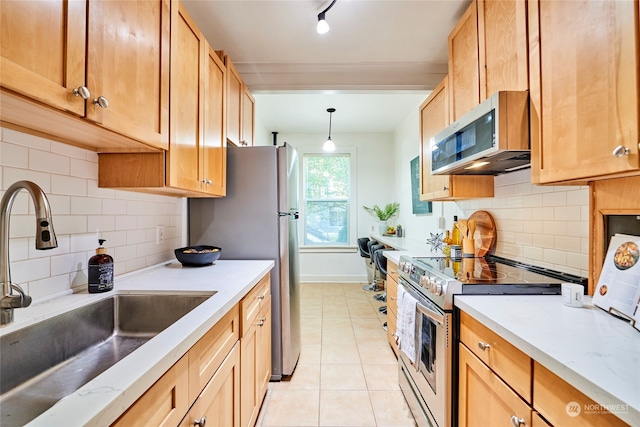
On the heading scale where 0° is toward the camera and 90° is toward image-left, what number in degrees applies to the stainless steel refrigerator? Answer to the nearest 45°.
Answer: approximately 270°

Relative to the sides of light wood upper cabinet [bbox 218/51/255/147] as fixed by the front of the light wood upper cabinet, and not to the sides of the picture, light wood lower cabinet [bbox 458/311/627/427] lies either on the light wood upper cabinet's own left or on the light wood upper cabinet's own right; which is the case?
on the light wood upper cabinet's own right

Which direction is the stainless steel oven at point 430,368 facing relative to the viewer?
to the viewer's left

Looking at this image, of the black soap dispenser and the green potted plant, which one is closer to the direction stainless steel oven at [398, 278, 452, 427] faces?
the black soap dispenser

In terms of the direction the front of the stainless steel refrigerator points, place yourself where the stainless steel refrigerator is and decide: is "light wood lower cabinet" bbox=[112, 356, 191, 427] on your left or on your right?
on your right

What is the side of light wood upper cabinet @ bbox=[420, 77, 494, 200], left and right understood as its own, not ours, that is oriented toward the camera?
left

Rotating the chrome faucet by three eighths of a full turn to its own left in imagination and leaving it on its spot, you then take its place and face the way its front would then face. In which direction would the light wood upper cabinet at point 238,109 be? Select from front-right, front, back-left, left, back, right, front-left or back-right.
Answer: front-right

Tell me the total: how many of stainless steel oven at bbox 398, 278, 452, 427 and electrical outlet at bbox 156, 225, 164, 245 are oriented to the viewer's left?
1

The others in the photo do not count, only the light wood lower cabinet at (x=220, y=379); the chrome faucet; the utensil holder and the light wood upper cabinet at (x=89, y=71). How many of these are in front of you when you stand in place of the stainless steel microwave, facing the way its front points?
3

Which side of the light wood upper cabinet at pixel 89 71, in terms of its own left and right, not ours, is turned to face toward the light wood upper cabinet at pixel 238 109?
left

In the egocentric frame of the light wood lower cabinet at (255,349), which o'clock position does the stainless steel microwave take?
The stainless steel microwave is roughly at 1 o'clock from the light wood lower cabinet.
